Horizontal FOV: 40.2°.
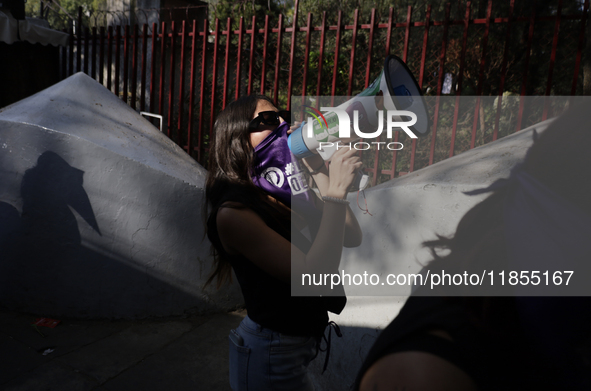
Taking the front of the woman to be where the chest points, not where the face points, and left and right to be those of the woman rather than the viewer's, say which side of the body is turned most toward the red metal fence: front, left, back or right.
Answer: left

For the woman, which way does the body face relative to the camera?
to the viewer's right
